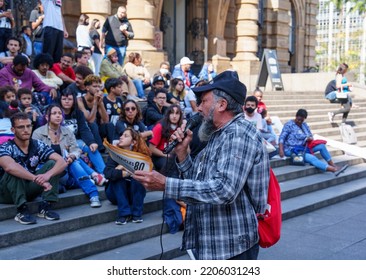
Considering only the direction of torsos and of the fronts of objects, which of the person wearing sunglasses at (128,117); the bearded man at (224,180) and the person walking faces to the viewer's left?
the bearded man

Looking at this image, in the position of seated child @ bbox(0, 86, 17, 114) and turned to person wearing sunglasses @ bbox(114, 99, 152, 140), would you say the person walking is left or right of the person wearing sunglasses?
left

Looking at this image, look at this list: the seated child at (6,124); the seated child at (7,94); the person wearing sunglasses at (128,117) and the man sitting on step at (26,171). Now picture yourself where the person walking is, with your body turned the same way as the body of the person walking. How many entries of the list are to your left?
0

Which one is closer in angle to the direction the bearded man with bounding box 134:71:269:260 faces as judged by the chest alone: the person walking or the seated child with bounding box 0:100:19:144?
the seated child

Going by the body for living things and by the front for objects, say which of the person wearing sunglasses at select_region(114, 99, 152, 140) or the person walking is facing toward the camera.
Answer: the person wearing sunglasses

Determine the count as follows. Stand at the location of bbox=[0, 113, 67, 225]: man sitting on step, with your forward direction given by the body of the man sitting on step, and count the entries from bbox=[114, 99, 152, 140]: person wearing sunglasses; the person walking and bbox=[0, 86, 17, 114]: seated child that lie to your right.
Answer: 0

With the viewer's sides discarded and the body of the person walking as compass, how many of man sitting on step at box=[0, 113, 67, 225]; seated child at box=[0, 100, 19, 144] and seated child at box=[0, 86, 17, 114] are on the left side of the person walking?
0

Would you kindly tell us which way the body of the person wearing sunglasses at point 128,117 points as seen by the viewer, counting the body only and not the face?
toward the camera

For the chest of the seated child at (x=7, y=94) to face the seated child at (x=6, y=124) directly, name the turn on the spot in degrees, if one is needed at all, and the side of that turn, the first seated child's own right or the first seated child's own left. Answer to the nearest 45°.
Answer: approximately 45° to the first seated child's own right

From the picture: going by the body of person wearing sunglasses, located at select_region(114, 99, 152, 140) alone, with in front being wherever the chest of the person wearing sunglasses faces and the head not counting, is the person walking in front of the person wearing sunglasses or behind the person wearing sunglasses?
behind

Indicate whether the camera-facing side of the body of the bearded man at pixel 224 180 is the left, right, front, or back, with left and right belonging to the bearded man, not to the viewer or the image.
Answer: left

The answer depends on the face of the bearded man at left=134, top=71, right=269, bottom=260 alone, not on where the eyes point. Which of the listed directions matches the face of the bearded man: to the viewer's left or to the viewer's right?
to the viewer's left

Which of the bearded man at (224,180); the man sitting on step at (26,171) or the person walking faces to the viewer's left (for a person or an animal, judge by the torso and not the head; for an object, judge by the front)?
the bearded man

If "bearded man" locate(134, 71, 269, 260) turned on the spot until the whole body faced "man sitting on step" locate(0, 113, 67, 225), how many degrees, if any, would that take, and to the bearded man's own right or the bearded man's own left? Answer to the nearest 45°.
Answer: approximately 45° to the bearded man's own right

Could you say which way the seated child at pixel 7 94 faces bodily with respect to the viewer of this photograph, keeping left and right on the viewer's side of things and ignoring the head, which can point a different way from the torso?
facing the viewer and to the right of the viewer

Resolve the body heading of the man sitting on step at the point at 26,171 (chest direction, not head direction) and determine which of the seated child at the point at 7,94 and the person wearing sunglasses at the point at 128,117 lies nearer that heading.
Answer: the person wearing sunglasses

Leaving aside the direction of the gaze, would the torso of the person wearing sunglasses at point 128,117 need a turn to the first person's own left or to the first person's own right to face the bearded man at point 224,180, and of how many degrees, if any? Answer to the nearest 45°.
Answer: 0° — they already face them

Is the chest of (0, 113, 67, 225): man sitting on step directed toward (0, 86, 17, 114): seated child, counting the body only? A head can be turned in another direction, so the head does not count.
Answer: no

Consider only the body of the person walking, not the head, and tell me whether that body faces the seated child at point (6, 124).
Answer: no

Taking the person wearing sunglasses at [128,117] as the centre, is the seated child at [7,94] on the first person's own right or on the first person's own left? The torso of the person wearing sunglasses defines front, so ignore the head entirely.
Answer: on the first person's own right

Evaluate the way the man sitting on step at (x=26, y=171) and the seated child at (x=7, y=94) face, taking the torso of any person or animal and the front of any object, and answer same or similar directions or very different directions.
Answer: same or similar directions
